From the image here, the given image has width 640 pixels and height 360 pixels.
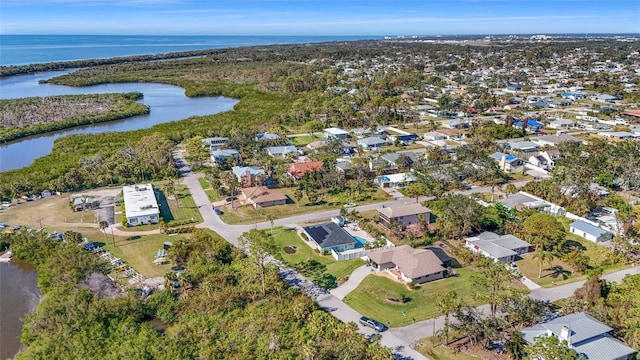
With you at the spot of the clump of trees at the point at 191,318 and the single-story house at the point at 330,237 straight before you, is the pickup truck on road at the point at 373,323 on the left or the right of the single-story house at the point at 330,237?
right

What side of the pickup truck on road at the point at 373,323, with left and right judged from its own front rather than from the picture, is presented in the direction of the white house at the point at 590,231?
left

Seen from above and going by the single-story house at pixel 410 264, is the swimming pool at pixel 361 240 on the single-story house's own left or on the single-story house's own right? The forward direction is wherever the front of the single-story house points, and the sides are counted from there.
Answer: on the single-story house's own right

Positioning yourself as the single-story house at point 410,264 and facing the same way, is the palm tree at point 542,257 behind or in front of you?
behind

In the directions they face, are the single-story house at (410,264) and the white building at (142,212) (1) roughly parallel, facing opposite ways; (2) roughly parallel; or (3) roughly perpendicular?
roughly perpendicular

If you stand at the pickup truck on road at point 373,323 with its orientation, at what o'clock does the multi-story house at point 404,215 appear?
The multi-story house is roughly at 8 o'clock from the pickup truck on road.

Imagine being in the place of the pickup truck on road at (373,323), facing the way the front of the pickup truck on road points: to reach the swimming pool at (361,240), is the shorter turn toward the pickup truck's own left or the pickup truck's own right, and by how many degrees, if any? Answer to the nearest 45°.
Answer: approximately 135° to the pickup truck's own left

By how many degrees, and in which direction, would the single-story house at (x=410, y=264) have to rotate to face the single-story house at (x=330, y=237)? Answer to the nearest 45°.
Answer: approximately 90° to its right

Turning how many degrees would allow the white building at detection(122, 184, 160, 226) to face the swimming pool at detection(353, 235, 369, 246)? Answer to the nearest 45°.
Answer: approximately 45° to its left
